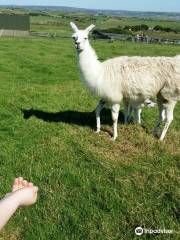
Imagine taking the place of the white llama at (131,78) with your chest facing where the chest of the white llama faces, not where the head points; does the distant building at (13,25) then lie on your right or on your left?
on your right

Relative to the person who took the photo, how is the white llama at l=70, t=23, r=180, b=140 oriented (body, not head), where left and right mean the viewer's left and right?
facing to the left of the viewer
